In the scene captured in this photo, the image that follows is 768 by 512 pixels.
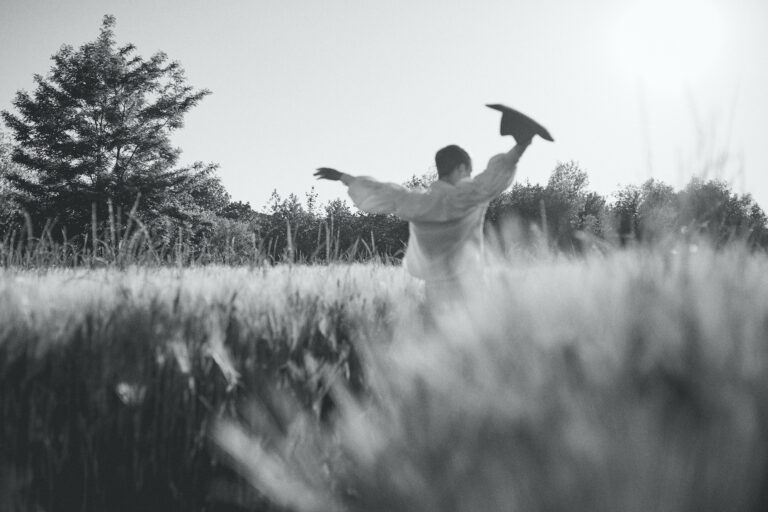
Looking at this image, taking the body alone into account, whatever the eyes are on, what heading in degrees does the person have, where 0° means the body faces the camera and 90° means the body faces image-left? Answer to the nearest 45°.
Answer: approximately 180°

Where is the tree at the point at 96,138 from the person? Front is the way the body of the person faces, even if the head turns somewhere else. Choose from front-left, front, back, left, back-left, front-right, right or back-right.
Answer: front-left
